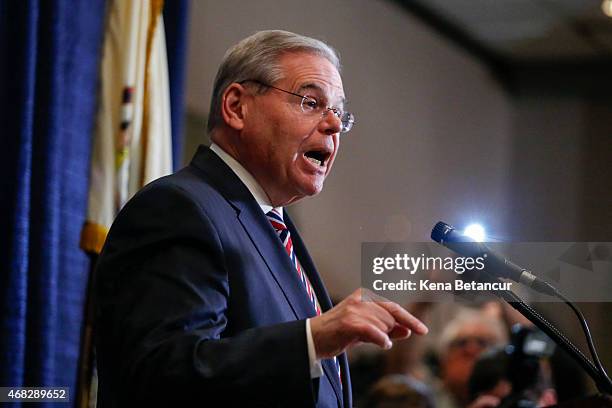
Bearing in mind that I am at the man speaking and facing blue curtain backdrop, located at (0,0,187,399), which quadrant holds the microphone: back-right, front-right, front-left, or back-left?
back-right

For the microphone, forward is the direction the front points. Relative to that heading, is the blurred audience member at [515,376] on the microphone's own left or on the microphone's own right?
on the microphone's own right

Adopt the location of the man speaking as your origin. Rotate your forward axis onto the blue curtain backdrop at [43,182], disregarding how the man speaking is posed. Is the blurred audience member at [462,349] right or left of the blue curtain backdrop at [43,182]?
right

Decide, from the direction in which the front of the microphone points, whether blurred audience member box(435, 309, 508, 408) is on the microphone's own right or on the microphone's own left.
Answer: on the microphone's own right

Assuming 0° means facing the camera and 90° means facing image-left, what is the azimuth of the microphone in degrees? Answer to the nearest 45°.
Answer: approximately 90°

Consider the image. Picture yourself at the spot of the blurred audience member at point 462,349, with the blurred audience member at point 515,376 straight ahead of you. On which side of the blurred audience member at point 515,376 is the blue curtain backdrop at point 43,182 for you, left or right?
right

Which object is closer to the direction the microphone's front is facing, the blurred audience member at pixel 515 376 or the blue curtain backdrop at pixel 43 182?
the blue curtain backdrop
